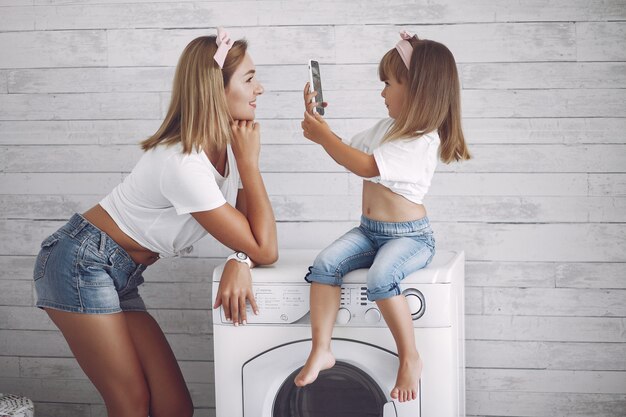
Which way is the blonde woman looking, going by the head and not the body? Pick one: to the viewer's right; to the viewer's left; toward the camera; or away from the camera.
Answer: to the viewer's right

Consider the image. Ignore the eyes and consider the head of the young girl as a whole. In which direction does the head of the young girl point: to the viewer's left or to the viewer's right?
to the viewer's left

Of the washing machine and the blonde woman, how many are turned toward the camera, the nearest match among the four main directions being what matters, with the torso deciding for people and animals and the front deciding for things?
1

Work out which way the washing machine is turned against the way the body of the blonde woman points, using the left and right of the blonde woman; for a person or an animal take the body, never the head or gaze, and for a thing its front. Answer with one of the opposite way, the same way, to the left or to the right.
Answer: to the right

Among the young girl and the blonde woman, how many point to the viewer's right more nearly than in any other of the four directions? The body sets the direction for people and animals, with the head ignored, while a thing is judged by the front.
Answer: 1

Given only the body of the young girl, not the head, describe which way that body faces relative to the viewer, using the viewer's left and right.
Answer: facing the viewer and to the left of the viewer

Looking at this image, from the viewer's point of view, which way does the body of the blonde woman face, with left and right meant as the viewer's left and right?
facing to the right of the viewer

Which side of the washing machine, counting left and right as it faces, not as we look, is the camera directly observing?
front
